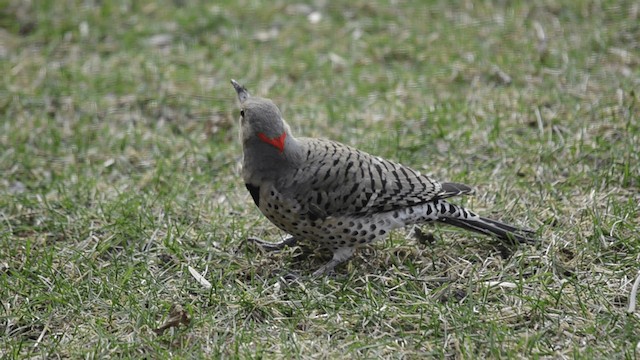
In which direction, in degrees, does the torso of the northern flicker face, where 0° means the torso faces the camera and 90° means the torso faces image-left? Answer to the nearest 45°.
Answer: approximately 90°
